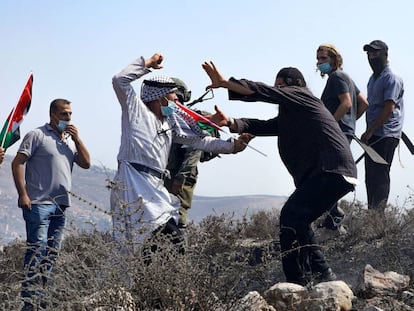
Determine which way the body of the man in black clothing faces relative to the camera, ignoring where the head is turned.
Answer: to the viewer's left

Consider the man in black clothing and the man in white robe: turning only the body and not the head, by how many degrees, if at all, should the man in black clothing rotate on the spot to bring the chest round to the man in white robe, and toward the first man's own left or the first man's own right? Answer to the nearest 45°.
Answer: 0° — they already face them

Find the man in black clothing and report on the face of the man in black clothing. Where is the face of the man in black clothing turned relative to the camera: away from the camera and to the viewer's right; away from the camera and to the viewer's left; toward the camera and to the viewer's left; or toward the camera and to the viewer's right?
away from the camera and to the viewer's left

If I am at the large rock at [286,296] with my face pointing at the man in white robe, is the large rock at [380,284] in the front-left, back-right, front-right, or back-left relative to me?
back-right
